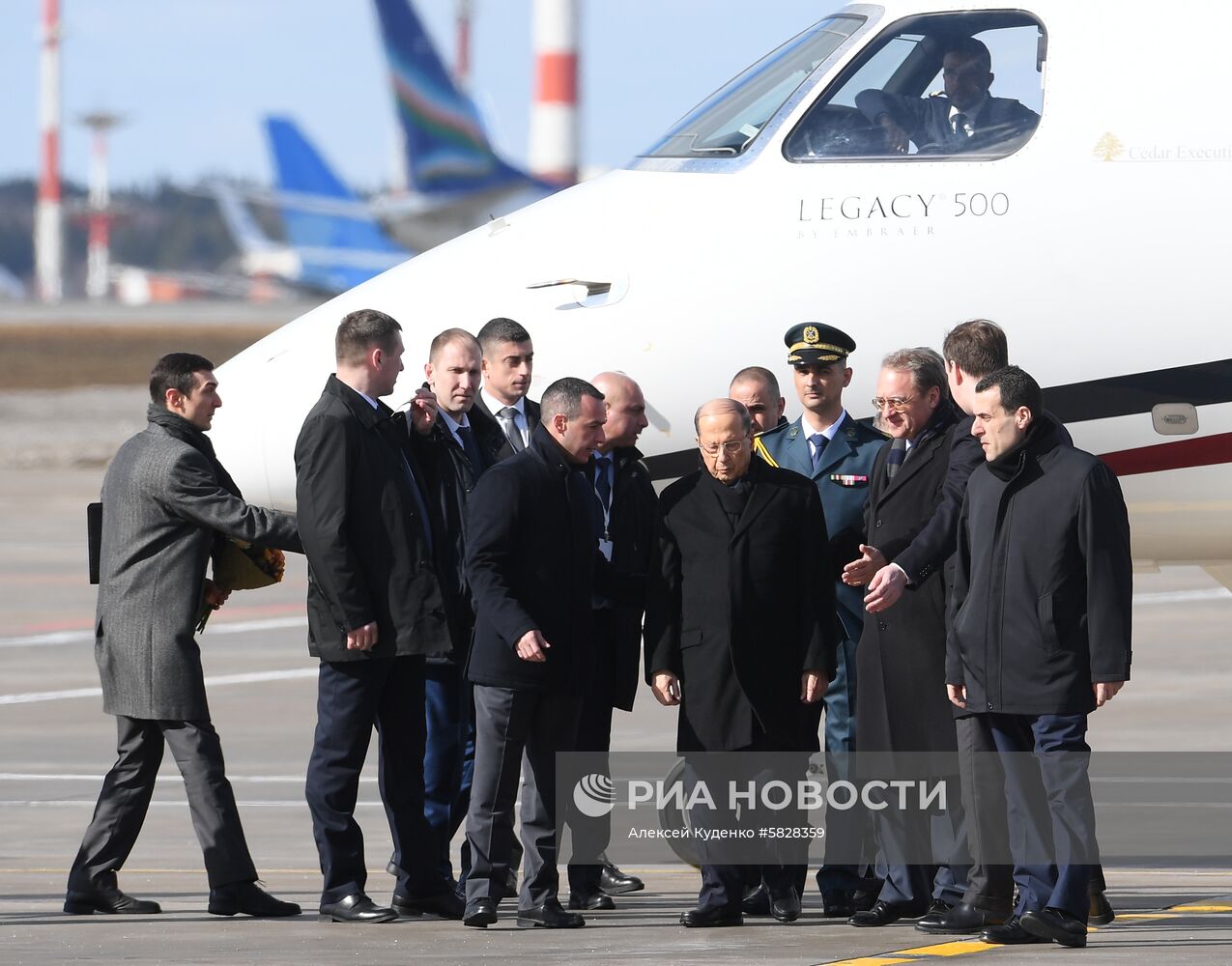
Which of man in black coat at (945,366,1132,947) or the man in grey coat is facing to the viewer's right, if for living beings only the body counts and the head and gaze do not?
the man in grey coat

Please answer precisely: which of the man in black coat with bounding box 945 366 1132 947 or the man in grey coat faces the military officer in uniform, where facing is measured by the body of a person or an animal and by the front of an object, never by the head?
the man in grey coat

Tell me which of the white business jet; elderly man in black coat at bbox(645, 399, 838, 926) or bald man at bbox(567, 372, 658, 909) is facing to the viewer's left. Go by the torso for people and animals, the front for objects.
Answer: the white business jet

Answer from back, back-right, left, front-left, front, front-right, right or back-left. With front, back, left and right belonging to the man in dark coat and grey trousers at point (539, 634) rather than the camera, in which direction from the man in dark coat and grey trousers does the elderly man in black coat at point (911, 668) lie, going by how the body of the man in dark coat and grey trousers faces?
front-left

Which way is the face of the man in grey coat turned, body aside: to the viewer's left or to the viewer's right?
to the viewer's right

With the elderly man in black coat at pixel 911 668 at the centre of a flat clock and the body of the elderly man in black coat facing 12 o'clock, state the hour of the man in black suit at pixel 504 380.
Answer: The man in black suit is roughly at 2 o'clock from the elderly man in black coat.

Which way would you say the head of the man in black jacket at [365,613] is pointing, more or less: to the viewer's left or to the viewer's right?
to the viewer's right
